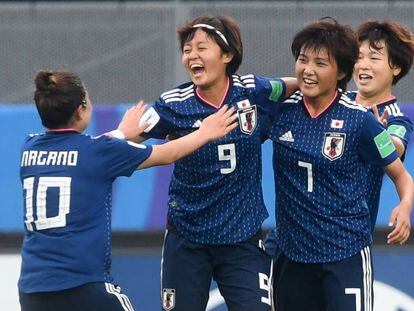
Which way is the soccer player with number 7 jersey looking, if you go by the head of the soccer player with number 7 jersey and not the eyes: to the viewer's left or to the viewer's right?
to the viewer's left

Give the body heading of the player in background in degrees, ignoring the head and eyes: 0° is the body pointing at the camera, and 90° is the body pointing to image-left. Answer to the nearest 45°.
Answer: approximately 45°

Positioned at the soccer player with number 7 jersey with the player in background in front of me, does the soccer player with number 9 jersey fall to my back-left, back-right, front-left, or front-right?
back-left

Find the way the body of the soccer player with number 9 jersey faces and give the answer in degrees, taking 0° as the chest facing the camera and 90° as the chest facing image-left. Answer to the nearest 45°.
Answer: approximately 0°

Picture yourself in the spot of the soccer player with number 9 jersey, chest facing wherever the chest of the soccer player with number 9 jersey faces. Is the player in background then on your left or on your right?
on your left

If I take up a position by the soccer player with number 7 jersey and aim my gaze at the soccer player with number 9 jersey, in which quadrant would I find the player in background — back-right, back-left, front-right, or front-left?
back-right

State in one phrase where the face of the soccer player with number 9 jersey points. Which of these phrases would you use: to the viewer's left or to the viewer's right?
to the viewer's left

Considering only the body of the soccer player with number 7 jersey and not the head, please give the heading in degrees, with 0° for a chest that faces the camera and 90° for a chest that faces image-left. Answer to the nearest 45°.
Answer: approximately 45°
